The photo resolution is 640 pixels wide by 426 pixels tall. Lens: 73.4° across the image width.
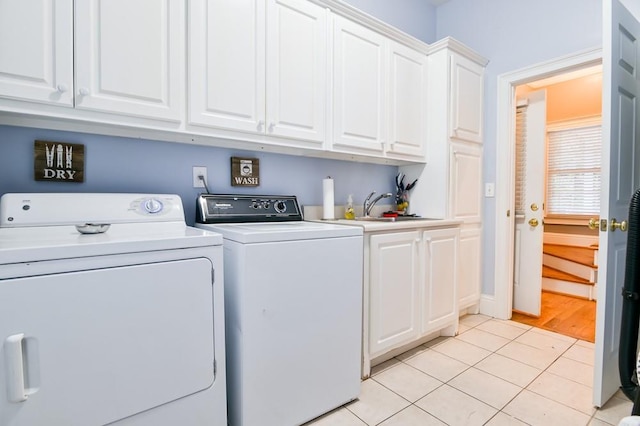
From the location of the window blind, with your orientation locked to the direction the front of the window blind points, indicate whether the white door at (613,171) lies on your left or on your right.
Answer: on your left

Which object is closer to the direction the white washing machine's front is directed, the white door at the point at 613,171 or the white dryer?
the white door

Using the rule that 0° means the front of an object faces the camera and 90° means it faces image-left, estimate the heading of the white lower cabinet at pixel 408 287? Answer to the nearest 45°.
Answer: approximately 315°

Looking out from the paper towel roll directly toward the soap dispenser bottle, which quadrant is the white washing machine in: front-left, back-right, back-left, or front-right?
back-right

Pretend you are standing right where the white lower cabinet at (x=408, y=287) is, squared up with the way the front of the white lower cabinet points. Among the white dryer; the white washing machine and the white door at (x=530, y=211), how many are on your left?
1

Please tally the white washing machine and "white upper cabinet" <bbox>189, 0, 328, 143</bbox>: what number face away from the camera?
0

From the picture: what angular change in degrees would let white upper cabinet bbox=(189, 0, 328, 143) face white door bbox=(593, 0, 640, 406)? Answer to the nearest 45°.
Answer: approximately 45° to its left

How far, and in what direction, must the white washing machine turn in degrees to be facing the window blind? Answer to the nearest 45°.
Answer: approximately 90° to its left

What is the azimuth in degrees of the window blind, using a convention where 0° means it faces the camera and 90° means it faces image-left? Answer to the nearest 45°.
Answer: approximately 45°

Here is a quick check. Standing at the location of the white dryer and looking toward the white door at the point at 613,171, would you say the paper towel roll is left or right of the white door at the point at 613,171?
left

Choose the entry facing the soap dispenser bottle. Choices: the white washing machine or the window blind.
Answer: the window blind

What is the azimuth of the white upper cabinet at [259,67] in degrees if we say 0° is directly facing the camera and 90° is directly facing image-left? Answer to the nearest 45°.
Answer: approximately 315°
